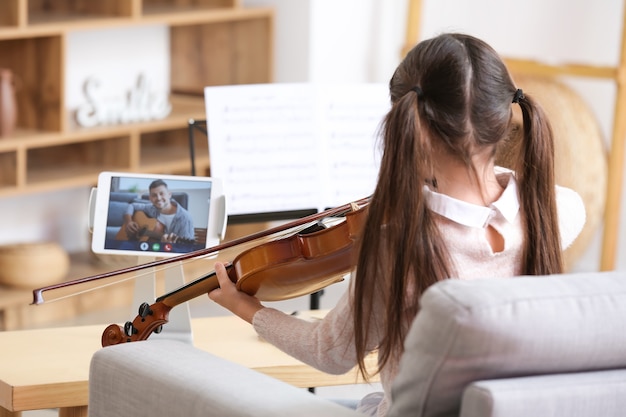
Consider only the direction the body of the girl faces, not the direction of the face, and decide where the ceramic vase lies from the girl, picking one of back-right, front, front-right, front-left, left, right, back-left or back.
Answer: front

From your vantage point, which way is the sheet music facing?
toward the camera

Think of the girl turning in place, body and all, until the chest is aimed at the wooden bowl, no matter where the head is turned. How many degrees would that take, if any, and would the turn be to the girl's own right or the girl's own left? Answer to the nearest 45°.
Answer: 0° — they already face it

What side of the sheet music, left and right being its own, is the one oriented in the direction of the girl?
front

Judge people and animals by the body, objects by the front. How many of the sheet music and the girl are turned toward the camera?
1

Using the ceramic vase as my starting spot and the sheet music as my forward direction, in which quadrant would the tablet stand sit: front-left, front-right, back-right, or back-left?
front-right

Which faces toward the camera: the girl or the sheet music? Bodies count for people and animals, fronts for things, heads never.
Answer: the sheet music

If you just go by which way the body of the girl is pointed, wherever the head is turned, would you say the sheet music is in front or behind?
in front

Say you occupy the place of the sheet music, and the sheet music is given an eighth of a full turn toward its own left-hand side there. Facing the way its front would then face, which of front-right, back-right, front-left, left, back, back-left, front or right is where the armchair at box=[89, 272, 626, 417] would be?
front-right

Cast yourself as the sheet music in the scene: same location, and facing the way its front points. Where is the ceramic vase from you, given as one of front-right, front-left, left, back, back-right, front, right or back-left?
back-right

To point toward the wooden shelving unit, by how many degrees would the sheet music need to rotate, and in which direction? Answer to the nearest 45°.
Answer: approximately 135° to its right

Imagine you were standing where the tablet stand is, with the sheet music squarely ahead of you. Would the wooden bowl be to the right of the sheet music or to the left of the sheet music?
left

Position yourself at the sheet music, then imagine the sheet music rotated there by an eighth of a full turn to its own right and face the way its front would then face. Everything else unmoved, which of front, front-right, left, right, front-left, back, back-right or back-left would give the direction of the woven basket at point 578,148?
back

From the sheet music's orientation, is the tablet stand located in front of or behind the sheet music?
in front

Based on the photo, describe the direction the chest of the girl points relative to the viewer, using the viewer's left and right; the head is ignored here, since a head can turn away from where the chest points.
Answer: facing away from the viewer and to the left of the viewer

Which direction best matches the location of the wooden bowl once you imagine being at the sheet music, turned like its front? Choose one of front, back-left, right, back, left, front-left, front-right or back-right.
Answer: back-right
